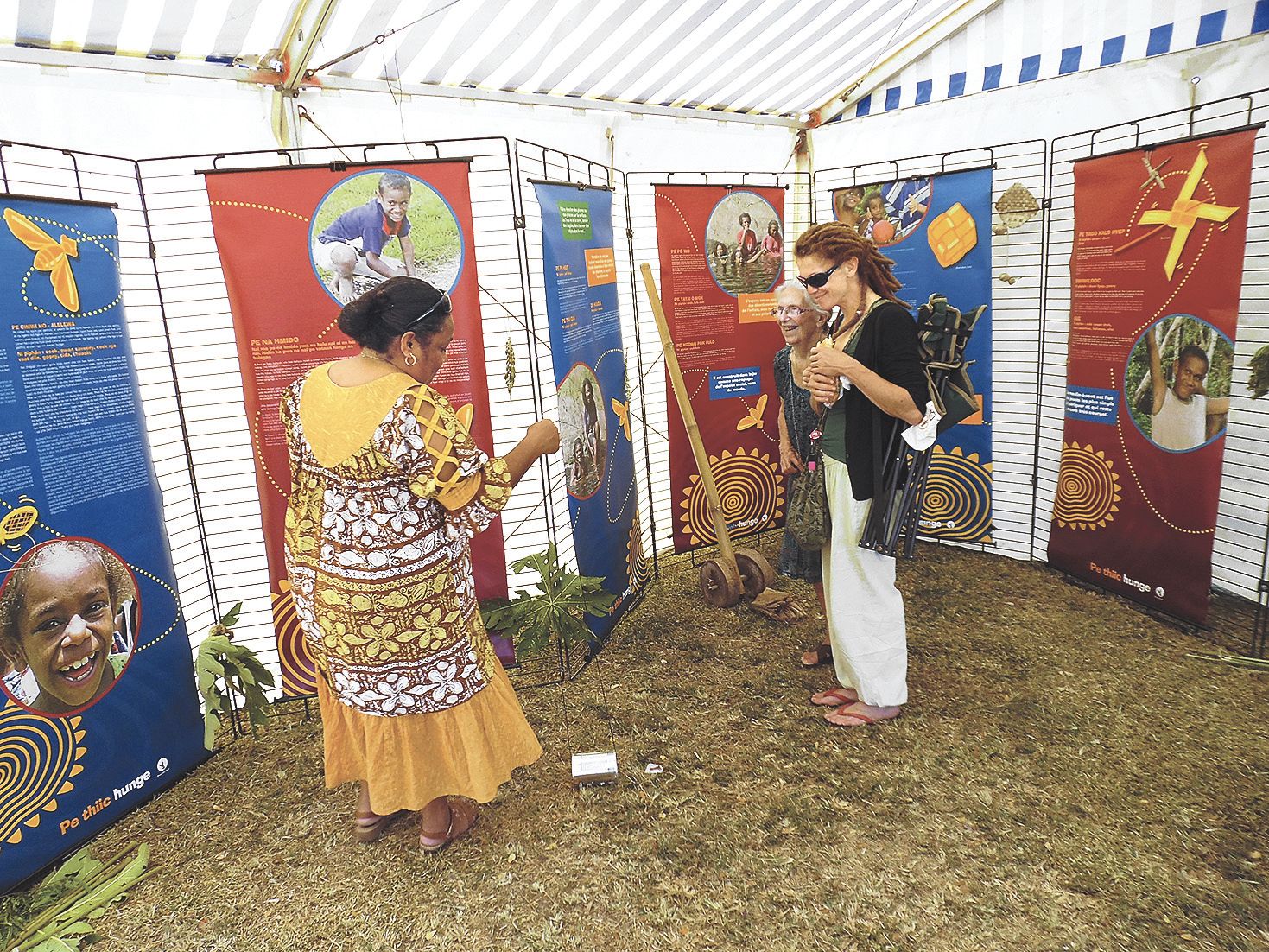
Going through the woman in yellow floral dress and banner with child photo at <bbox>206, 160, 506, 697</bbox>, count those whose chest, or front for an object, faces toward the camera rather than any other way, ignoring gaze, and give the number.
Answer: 1

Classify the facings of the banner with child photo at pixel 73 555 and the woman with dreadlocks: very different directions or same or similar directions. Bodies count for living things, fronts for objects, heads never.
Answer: very different directions

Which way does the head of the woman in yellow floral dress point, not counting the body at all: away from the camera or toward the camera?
away from the camera

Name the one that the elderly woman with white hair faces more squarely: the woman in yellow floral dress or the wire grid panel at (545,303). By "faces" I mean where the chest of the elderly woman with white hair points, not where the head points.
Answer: the woman in yellow floral dress

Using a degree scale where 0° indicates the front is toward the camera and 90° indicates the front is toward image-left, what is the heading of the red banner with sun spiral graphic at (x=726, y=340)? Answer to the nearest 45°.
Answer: approximately 315°

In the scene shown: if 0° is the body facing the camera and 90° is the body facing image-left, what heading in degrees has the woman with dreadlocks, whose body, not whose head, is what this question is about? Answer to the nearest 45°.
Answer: approximately 90°

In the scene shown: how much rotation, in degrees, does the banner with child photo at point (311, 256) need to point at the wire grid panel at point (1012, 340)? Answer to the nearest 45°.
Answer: approximately 90° to its left

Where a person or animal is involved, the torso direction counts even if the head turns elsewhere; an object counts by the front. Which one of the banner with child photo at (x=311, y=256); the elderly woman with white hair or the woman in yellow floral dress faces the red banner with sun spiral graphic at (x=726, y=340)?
the woman in yellow floral dress

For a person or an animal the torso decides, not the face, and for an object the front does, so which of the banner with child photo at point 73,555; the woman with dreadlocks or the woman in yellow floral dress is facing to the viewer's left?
the woman with dreadlocks

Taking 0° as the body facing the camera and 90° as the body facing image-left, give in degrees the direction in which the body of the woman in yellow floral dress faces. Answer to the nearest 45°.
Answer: approximately 225°
